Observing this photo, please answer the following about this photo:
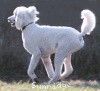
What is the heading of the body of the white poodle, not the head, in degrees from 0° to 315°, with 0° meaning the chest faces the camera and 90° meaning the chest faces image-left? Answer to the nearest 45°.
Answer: approximately 90°
